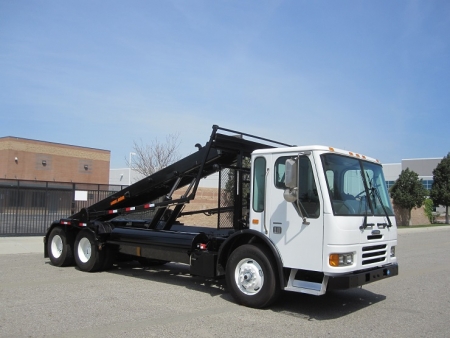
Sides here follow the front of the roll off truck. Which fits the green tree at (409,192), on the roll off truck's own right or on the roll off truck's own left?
on the roll off truck's own left

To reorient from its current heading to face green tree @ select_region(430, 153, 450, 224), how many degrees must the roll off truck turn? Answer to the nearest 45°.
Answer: approximately 90° to its left

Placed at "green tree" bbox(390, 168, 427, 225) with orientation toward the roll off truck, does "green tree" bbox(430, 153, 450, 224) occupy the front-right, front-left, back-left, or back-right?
back-left

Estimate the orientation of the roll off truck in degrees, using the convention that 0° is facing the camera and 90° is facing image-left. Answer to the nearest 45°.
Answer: approximately 315°

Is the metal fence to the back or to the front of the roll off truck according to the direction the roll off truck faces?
to the back
